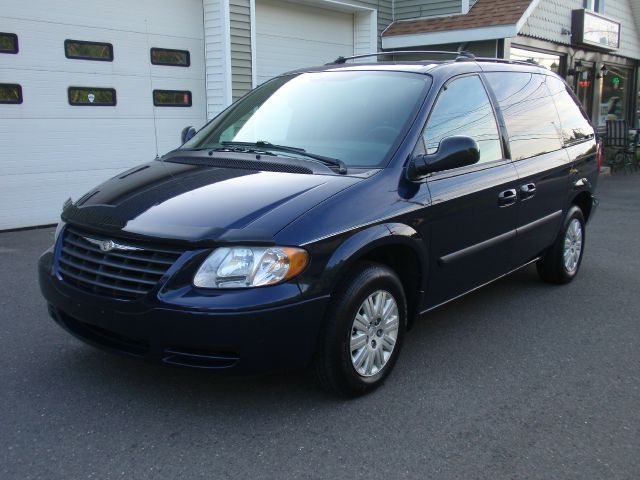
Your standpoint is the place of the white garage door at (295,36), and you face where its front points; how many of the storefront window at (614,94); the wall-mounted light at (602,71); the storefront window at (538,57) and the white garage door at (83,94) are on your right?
1

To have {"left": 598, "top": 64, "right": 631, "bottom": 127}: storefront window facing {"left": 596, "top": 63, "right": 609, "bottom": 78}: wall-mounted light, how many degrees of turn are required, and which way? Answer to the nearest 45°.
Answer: approximately 45° to its right

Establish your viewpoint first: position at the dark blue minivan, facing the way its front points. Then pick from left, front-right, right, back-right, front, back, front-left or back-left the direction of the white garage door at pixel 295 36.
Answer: back-right

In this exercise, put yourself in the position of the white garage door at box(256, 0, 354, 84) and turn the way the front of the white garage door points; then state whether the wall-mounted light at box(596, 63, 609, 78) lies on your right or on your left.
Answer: on your left

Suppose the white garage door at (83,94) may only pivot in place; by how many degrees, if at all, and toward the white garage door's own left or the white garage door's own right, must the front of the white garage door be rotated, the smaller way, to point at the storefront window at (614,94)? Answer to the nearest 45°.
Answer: approximately 90° to the white garage door's own left

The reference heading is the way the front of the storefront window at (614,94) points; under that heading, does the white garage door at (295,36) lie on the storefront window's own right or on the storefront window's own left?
on the storefront window's own right

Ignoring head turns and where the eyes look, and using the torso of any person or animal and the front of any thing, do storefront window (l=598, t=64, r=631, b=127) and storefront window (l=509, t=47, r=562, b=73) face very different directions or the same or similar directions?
same or similar directions

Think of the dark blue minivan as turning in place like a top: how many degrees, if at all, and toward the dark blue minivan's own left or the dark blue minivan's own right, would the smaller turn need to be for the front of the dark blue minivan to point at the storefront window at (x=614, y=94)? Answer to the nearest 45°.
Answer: approximately 180°

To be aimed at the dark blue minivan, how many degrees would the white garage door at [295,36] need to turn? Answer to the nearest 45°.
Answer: approximately 45° to its right

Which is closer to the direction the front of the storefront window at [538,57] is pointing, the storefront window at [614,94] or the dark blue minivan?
the dark blue minivan

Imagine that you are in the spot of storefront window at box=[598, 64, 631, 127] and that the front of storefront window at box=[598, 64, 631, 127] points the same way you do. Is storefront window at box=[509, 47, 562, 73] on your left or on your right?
on your right

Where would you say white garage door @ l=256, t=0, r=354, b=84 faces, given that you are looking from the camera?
facing the viewer and to the right of the viewer

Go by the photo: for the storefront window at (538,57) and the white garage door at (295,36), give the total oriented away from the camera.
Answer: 0

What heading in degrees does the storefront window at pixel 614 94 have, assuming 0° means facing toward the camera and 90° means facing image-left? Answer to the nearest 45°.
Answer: approximately 315°

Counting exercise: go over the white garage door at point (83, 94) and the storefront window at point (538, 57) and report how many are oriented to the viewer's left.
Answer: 0

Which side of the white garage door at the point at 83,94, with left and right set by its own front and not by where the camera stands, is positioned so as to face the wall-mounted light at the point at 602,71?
left

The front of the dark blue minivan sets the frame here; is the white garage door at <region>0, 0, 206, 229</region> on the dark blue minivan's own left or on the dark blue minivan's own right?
on the dark blue minivan's own right
